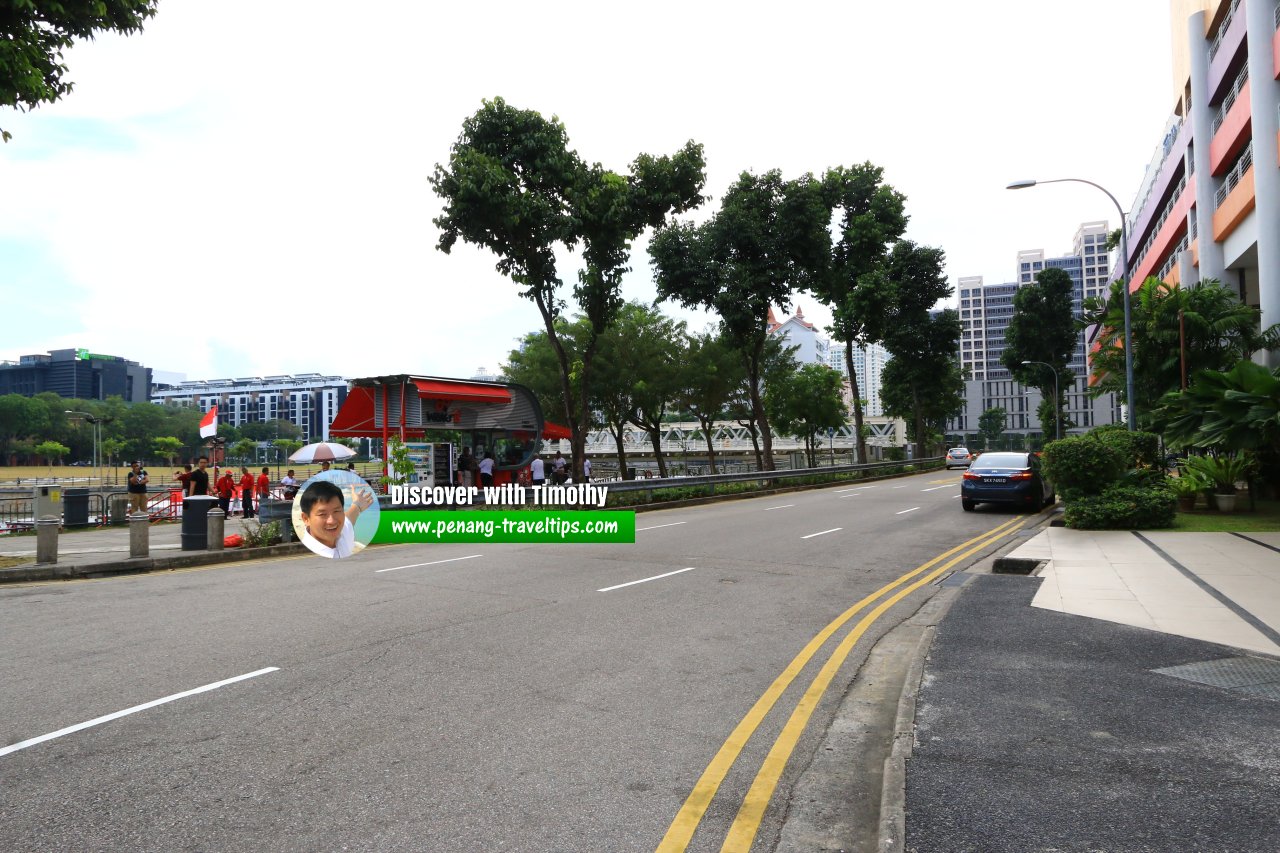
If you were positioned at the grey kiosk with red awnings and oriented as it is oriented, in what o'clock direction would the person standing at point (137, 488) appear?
The person standing is roughly at 3 o'clock from the grey kiosk with red awnings.

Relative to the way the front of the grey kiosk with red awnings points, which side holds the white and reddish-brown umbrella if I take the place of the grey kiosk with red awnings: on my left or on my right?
on my right

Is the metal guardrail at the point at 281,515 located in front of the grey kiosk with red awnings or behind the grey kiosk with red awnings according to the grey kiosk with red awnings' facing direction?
in front

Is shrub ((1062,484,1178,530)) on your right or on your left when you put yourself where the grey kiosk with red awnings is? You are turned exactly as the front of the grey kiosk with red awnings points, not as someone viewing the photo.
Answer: on your left

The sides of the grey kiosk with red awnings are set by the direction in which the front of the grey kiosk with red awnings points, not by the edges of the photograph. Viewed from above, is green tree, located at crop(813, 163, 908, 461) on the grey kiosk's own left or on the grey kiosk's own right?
on the grey kiosk's own left

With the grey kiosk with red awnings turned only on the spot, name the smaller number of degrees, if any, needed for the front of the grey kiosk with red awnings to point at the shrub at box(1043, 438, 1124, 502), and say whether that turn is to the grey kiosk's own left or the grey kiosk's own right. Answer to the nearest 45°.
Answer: approximately 45° to the grey kiosk's own left

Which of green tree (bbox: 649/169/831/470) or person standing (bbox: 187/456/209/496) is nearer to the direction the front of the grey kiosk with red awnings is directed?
the person standing

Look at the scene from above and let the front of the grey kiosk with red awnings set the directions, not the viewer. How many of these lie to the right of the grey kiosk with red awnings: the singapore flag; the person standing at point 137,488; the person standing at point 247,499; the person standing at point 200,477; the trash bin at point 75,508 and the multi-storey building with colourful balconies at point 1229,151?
5

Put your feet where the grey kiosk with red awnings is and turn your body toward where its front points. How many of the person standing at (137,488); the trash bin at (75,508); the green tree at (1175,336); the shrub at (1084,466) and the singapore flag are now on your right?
3

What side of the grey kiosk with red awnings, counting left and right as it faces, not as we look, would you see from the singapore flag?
right

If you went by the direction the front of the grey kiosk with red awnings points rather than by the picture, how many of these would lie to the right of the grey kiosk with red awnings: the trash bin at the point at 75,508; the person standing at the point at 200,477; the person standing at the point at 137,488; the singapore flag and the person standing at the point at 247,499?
5

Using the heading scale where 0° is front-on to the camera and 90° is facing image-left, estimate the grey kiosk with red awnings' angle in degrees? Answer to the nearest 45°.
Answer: approximately 0°

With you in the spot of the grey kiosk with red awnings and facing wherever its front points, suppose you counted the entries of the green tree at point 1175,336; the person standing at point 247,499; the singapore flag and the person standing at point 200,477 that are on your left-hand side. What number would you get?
1

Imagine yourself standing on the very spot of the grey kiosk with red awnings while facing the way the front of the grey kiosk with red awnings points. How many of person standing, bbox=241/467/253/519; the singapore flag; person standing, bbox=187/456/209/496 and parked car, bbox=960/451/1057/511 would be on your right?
3

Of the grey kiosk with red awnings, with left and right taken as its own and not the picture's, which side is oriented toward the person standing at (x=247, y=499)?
right
